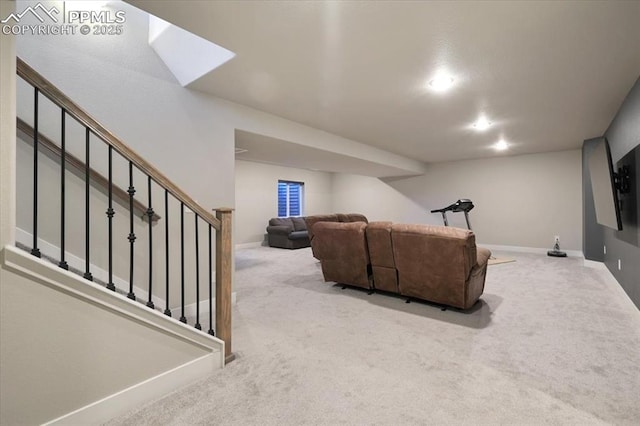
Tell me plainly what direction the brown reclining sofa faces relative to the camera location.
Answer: facing away from the viewer and to the right of the viewer

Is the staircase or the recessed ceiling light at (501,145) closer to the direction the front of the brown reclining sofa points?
the recessed ceiling light

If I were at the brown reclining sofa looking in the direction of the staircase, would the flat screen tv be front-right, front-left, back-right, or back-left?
back-left

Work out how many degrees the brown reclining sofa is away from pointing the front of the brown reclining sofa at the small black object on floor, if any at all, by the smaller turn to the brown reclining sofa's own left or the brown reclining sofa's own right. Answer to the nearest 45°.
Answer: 0° — it already faces it

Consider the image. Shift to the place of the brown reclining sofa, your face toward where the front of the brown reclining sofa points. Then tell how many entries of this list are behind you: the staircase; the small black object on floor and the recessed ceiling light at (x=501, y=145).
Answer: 1

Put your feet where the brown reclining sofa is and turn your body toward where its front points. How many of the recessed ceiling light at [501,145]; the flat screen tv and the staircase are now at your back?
1

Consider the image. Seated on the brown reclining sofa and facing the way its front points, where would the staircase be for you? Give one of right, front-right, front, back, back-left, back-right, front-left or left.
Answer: back
